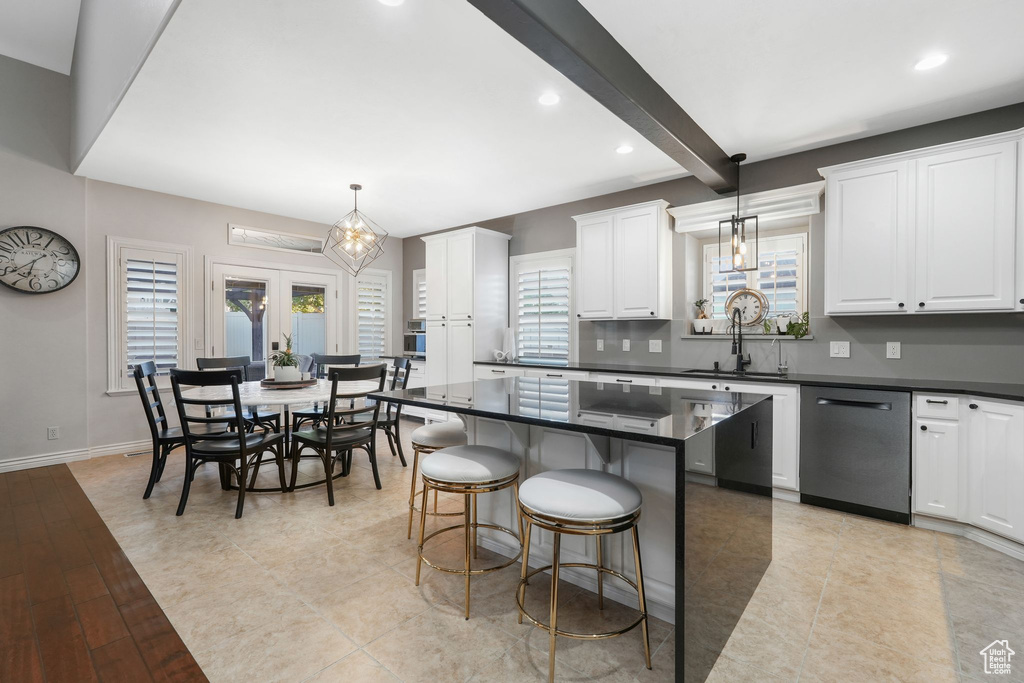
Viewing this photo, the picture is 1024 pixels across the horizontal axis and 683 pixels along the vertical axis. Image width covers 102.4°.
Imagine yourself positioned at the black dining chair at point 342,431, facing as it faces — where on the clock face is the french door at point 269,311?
The french door is roughly at 1 o'clock from the black dining chair.

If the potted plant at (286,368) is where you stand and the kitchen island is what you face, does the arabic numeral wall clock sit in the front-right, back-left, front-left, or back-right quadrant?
back-right

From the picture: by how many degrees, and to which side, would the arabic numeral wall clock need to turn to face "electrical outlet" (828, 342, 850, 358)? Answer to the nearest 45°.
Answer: approximately 45° to its left

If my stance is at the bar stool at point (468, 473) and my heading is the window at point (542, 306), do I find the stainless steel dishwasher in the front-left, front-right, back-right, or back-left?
front-right

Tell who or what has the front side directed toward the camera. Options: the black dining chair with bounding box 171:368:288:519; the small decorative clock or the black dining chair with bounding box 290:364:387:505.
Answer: the small decorative clock

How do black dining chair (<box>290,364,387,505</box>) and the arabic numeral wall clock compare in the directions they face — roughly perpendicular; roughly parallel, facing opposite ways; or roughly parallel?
roughly parallel, facing opposite ways

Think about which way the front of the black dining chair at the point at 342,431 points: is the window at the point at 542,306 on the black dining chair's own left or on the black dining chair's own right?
on the black dining chair's own right

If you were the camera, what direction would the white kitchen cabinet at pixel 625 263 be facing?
facing the viewer and to the left of the viewer

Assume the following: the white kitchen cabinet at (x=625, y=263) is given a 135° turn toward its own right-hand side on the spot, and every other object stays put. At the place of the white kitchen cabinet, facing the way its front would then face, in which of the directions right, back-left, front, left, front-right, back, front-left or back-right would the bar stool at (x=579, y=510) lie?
back

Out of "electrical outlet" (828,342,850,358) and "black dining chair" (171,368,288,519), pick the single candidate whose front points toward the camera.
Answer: the electrical outlet

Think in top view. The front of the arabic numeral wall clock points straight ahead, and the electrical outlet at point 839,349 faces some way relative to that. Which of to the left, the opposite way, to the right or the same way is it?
to the right

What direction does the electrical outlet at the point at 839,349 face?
toward the camera

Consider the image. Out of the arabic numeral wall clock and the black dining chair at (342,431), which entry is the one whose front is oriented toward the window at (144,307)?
the black dining chair

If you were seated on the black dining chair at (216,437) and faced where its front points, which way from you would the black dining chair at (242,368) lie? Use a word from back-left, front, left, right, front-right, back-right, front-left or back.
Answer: front-left

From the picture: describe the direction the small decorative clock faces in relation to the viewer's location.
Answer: facing the viewer

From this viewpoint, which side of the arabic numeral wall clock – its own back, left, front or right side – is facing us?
front

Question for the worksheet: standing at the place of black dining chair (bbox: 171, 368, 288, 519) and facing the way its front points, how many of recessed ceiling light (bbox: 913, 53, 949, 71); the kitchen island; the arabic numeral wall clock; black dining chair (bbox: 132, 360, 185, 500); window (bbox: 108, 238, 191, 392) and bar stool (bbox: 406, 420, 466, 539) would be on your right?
3

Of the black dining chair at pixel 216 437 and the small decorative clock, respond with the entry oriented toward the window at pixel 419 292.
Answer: the black dining chair
